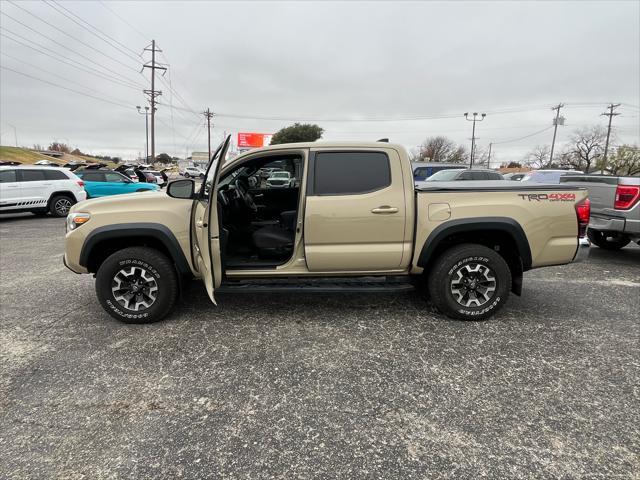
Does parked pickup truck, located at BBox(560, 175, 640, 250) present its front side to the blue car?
no

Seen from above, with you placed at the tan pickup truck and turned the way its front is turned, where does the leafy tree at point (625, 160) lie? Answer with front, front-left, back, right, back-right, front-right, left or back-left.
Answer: back-right

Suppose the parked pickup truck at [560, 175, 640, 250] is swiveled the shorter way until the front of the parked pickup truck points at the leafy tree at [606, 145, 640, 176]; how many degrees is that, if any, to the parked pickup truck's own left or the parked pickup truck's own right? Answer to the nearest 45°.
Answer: approximately 45° to the parked pickup truck's own left

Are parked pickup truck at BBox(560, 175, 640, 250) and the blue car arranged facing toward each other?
no

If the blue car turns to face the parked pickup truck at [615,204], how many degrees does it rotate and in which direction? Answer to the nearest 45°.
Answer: approximately 45° to its right

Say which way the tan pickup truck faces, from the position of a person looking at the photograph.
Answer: facing to the left of the viewer

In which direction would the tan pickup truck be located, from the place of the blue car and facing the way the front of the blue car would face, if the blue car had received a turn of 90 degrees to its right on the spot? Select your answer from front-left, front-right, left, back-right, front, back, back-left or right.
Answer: front

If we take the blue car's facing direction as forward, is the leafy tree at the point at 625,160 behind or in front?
in front

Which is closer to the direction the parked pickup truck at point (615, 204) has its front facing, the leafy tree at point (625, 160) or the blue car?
the leafy tree

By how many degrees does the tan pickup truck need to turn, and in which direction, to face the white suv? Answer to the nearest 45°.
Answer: approximately 45° to its right

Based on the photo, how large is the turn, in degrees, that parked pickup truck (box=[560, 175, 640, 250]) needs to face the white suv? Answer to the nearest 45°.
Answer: approximately 135° to its left

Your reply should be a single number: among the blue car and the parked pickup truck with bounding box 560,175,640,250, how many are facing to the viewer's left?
0

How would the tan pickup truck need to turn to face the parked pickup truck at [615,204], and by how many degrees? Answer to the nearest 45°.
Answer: approximately 135° to its right

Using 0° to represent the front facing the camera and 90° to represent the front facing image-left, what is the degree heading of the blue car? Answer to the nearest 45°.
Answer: approximately 270°

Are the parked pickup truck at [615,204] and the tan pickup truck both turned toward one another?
no
